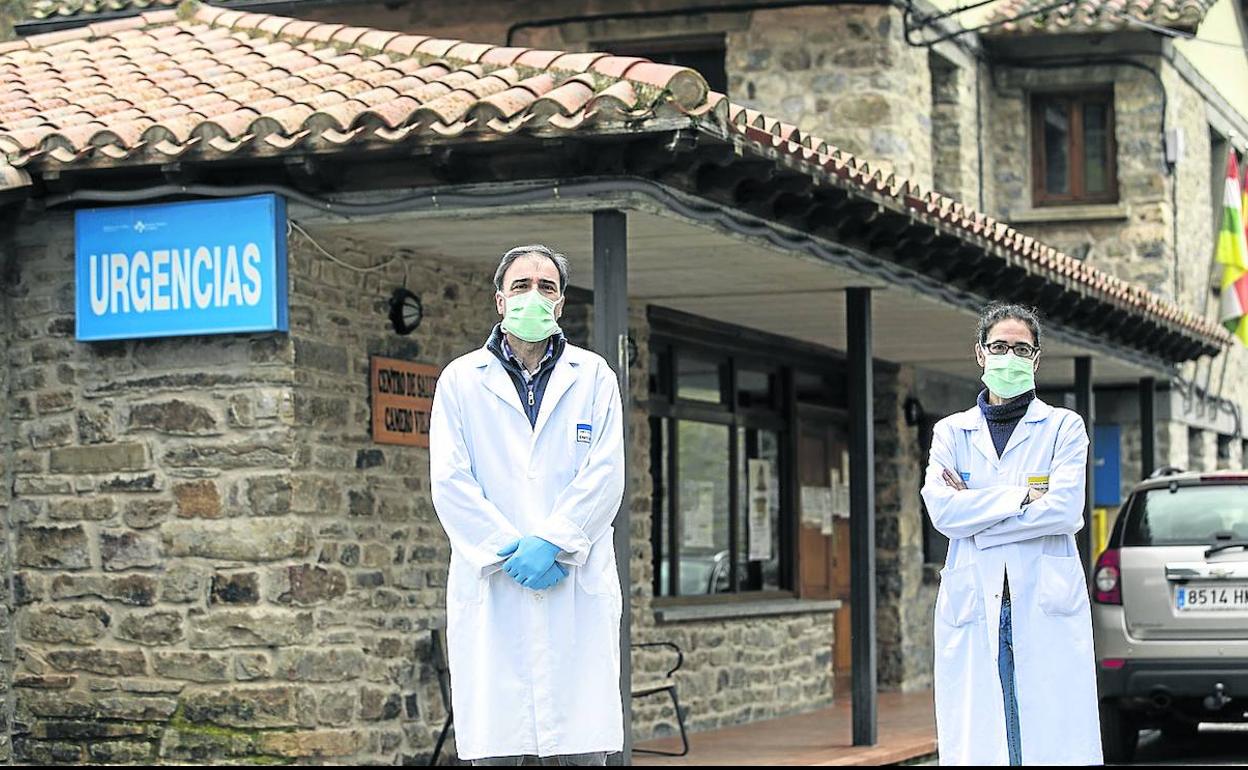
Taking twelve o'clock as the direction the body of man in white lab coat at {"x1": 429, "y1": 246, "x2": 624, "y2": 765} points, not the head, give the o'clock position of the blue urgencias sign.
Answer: The blue urgencias sign is roughly at 5 o'clock from the man in white lab coat.

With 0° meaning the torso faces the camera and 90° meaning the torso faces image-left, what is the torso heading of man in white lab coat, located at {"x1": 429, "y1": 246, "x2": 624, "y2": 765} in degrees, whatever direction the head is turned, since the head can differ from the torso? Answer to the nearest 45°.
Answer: approximately 0°

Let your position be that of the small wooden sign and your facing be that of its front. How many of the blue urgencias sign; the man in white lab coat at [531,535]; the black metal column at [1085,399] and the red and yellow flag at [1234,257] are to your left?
2

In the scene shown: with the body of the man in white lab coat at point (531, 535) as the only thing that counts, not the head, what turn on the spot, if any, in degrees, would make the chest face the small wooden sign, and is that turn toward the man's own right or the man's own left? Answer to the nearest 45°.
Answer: approximately 180°

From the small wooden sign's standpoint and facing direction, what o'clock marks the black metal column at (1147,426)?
The black metal column is roughly at 9 o'clock from the small wooden sign.

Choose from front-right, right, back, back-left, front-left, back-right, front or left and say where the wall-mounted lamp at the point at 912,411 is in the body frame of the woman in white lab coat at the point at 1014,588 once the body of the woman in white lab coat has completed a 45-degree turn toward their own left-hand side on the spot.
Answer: back-left

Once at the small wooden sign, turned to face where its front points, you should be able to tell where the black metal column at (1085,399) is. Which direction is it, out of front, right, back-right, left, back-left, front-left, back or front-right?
left

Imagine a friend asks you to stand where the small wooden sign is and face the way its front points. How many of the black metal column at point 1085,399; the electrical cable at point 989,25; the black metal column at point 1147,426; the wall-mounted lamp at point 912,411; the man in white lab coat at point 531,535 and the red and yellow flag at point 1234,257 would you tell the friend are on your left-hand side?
5

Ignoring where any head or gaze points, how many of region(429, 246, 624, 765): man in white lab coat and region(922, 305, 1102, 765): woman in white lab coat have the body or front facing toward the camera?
2

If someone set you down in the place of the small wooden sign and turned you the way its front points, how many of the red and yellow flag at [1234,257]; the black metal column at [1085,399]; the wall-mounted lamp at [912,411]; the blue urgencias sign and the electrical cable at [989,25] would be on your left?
4
